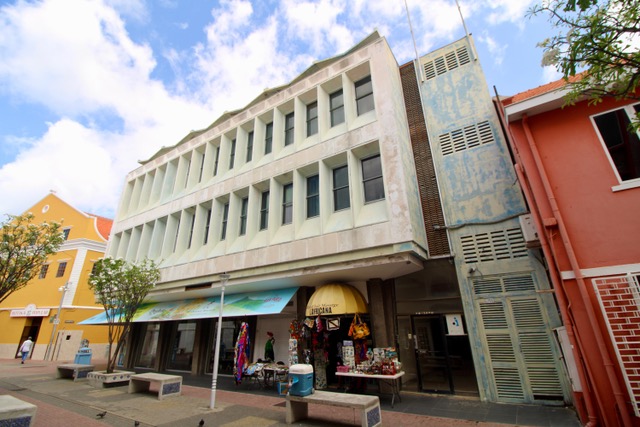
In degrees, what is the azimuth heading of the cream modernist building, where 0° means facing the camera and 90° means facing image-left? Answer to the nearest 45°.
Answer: approximately 45°

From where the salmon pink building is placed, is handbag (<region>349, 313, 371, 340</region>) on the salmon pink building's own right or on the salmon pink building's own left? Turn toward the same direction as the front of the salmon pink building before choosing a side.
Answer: on the salmon pink building's own right

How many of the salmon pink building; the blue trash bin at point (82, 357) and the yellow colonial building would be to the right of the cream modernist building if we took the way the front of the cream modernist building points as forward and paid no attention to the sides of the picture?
2

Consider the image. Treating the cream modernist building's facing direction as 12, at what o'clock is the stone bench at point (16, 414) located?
The stone bench is roughly at 12 o'clock from the cream modernist building.

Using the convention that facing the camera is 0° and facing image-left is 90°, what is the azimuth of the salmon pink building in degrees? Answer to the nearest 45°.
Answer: approximately 45°

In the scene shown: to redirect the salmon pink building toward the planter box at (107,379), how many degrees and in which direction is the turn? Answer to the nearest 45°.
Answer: approximately 45° to its right

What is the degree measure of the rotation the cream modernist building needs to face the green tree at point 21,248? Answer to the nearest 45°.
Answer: approximately 45° to its right

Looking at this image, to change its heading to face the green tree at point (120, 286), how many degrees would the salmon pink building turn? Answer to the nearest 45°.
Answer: approximately 45° to its right

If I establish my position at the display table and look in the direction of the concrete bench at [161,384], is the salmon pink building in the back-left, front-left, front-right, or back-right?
back-left

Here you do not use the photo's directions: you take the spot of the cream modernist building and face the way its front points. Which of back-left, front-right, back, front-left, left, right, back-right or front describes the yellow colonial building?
right

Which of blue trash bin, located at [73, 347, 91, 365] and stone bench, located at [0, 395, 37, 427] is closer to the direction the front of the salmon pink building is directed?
the stone bench
